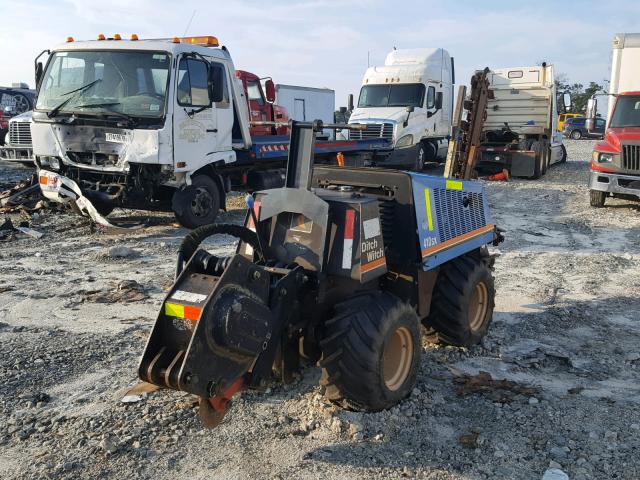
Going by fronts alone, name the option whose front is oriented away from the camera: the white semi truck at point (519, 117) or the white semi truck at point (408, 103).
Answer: the white semi truck at point (519, 117)

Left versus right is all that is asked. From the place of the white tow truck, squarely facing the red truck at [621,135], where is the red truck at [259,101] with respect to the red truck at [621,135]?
left

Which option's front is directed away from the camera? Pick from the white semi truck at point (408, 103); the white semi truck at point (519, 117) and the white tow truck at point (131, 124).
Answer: the white semi truck at point (519, 117)

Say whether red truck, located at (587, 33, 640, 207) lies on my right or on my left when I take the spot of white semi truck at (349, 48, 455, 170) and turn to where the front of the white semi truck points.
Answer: on my left

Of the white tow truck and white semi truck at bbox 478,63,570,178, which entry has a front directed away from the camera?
the white semi truck

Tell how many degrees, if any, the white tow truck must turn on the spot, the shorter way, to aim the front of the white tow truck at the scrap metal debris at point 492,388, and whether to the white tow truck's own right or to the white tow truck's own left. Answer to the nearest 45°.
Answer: approximately 90° to the white tow truck's own left

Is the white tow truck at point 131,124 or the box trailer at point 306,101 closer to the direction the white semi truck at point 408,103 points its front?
the white tow truck

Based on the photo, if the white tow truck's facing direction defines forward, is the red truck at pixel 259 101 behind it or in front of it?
behind

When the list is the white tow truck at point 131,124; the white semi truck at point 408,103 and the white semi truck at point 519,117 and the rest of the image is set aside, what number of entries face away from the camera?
1

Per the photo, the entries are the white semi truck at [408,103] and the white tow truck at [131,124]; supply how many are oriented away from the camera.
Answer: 0

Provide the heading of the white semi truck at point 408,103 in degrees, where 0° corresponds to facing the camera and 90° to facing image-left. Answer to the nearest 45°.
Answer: approximately 45°

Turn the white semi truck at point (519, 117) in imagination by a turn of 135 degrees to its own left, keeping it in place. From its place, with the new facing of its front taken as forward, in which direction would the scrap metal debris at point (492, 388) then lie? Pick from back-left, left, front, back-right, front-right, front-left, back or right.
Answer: front-left

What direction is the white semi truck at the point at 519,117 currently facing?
away from the camera

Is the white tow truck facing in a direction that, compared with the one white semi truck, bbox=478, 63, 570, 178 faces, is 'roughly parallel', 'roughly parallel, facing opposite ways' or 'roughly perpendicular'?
roughly parallel, facing opposite ways
